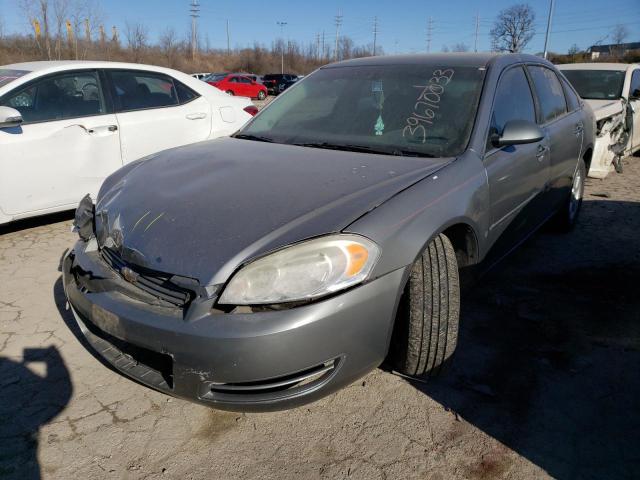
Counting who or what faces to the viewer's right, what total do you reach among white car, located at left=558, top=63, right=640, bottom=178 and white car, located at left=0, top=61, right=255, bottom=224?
0

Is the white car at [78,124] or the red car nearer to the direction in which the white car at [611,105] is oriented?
the white car

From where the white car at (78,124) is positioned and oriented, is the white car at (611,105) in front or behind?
behind

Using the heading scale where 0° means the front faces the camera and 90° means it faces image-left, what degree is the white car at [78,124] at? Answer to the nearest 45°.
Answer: approximately 45°

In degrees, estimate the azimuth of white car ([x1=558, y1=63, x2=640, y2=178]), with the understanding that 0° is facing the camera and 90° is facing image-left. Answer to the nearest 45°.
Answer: approximately 45°

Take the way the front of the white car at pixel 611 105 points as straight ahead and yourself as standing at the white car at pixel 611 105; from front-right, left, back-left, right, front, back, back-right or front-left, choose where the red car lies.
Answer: right

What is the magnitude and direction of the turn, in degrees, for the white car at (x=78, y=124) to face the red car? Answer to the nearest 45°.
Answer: approximately 135° to its right
